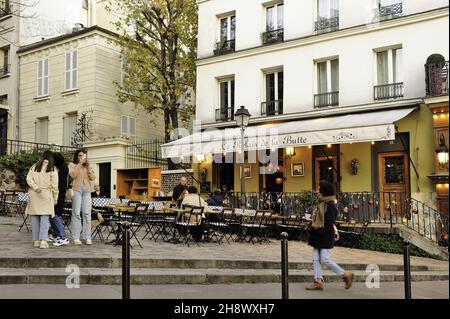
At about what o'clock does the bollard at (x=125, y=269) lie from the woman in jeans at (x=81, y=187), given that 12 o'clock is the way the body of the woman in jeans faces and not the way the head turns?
The bollard is roughly at 12 o'clock from the woman in jeans.

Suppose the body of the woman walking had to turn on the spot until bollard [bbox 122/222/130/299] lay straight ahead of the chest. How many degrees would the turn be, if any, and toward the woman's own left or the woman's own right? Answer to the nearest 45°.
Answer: approximately 45° to the woman's own left

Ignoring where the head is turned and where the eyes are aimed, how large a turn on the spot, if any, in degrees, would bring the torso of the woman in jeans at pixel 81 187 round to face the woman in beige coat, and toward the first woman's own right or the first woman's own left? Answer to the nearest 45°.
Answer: approximately 45° to the first woman's own right

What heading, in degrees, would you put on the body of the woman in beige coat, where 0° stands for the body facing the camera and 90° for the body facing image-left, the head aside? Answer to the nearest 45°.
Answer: approximately 0°

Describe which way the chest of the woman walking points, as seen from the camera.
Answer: to the viewer's left

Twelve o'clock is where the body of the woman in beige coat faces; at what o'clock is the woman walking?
The woman walking is roughly at 10 o'clock from the woman in beige coat.

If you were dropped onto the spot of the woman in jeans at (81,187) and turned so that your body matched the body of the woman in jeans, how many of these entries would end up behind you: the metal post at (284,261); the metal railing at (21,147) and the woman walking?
1
